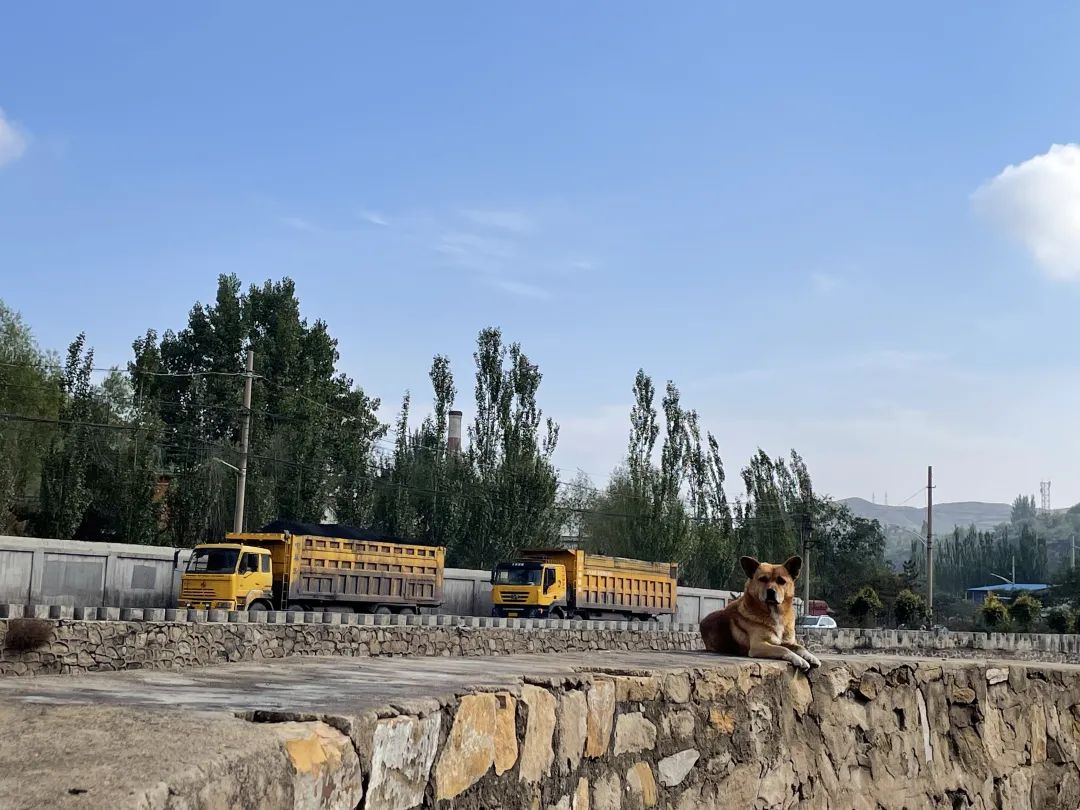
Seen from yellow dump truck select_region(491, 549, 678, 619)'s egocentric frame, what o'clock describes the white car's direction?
The white car is roughly at 6 o'clock from the yellow dump truck.

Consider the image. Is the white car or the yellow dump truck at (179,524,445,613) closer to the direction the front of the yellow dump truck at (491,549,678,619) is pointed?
the yellow dump truck

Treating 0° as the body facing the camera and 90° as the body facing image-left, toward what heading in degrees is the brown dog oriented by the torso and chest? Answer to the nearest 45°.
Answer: approximately 315°

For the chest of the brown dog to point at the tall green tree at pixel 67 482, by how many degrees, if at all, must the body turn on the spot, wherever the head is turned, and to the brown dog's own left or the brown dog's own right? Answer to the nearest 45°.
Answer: approximately 180°

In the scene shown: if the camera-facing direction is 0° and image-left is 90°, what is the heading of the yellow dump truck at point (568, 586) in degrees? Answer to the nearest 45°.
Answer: approximately 45°

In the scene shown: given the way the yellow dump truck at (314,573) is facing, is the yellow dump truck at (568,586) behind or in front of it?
behind

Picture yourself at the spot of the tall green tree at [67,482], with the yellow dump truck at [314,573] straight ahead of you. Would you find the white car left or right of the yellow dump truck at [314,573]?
left

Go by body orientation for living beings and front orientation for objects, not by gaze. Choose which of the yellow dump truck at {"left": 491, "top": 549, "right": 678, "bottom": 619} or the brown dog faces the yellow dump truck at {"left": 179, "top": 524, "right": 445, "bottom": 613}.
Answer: the yellow dump truck at {"left": 491, "top": 549, "right": 678, "bottom": 619}

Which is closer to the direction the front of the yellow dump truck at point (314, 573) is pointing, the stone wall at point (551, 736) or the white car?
the stone wall
